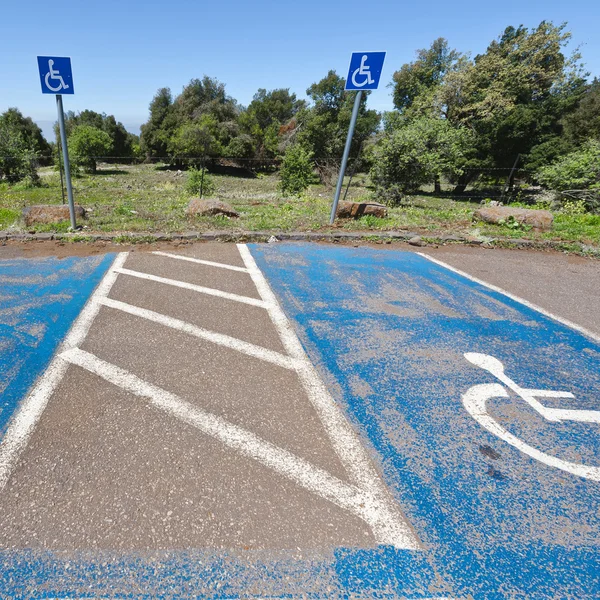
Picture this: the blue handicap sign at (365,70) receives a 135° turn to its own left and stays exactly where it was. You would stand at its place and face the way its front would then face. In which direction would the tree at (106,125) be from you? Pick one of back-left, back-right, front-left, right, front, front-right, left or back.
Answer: left

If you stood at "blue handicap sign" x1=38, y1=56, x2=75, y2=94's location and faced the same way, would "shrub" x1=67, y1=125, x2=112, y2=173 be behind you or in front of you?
behind

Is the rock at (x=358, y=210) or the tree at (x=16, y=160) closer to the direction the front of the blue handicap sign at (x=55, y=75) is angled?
the rock

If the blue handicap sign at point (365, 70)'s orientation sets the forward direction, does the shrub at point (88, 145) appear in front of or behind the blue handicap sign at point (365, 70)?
behind

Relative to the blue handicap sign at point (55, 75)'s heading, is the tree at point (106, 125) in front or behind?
behind

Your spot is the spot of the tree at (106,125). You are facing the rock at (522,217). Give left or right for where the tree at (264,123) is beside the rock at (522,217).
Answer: left

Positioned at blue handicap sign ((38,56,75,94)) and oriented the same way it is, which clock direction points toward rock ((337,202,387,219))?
The rock is roughly at 9 o'clock from the blue handicap sign.

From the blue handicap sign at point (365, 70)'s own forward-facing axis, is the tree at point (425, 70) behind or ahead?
behind

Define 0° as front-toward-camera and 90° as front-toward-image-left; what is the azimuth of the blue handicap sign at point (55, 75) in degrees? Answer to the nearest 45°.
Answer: approximately 0°

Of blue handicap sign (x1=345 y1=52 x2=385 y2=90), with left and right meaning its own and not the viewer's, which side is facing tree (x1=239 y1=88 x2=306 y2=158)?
back

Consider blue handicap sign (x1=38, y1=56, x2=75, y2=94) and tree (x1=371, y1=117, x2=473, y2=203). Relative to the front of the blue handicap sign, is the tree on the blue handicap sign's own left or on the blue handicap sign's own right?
on the blue handicap sign's own left

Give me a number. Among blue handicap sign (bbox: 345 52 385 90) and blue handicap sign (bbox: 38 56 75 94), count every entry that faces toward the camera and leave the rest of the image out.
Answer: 2

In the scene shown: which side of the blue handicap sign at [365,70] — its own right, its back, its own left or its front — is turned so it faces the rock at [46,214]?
right

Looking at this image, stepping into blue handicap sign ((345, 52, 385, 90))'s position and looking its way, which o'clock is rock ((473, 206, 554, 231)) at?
The rock is roughly at 8 o'clock from the blue handicap sign.

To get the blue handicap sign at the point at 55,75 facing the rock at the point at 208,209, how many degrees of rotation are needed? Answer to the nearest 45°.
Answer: approximately 90° to its left

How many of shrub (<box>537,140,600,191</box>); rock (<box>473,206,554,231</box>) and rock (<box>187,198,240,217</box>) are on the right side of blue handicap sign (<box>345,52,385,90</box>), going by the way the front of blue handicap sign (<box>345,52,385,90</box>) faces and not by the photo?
1

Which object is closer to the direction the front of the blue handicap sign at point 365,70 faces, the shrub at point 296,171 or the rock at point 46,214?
the rock
